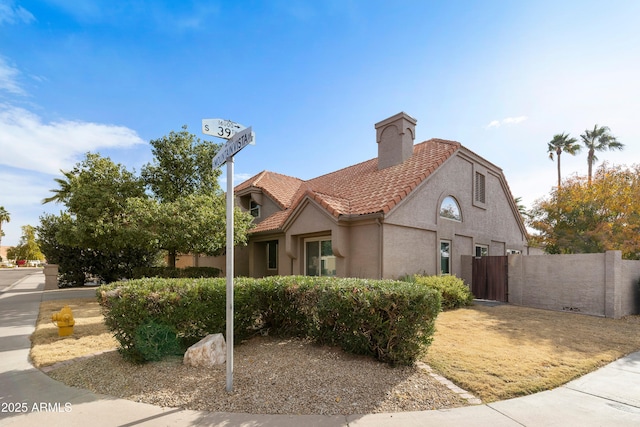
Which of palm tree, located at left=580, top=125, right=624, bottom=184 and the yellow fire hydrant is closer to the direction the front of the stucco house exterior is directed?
the yellow fire hydrant

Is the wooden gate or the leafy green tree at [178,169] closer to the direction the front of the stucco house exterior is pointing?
the leafy green tree

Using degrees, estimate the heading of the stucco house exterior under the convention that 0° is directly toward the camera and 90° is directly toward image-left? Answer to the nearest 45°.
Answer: approximately 45°

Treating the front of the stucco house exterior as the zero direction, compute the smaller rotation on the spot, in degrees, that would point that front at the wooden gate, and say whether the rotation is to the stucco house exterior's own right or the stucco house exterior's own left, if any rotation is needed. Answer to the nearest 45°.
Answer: approximately 135° to the stucco house exterior's own left

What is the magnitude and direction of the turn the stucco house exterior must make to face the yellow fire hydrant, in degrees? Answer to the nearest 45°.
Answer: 0° — it already faces it
